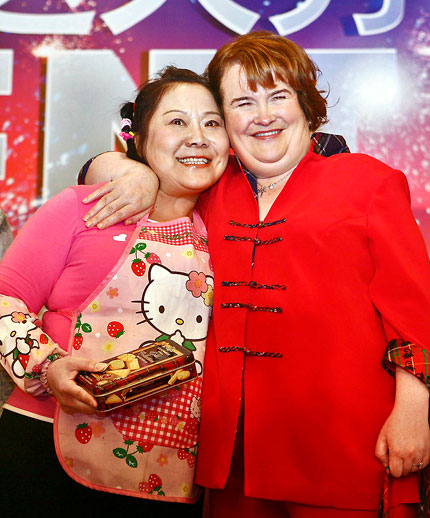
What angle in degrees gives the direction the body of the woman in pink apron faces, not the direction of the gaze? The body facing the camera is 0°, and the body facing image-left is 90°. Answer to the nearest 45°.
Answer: approximately 315°
